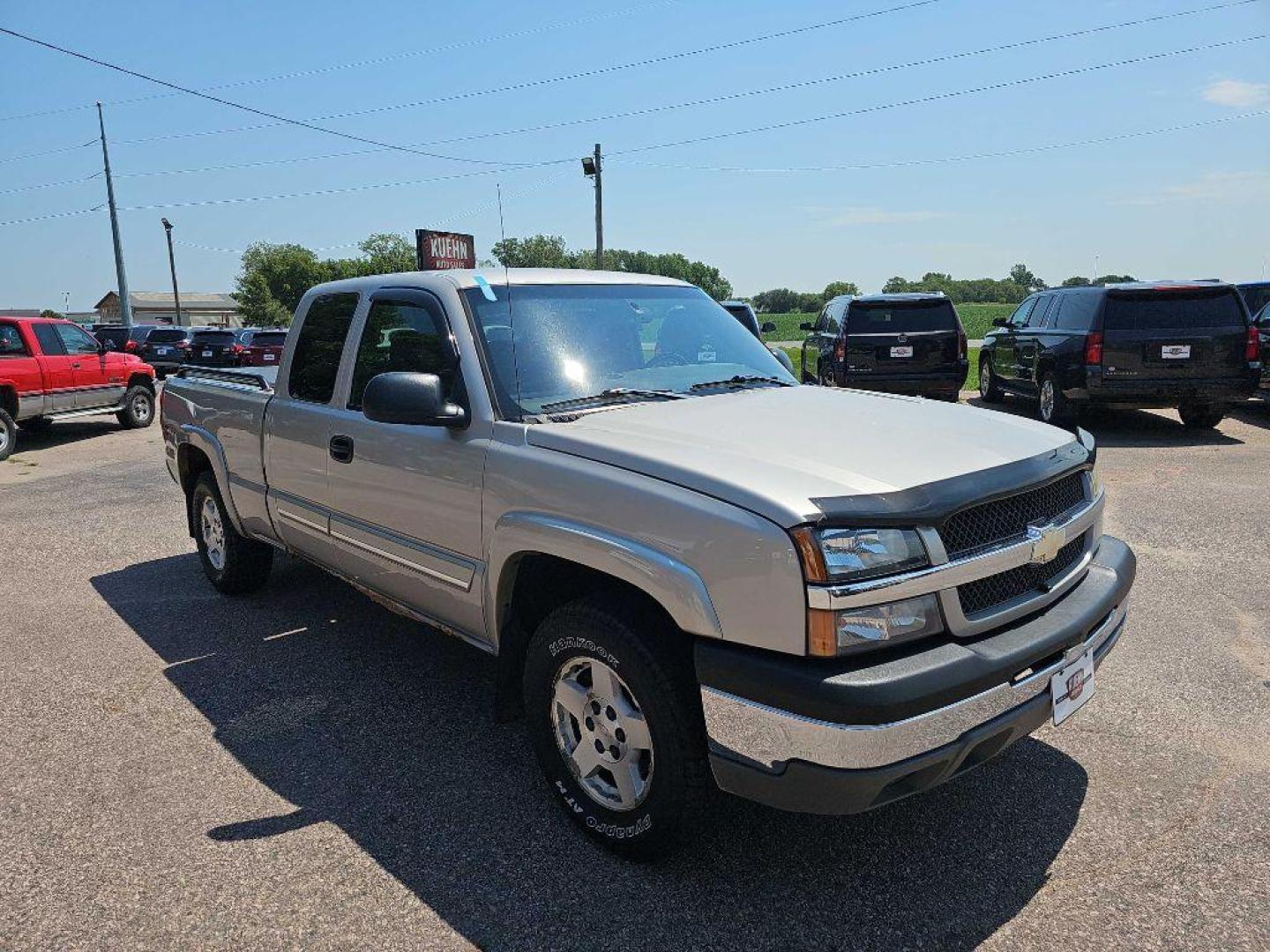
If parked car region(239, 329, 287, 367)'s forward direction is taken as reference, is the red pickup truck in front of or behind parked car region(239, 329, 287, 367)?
behind

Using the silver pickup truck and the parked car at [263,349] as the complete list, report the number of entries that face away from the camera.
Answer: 1

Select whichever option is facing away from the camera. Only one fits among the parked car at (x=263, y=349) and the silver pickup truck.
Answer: the parked car

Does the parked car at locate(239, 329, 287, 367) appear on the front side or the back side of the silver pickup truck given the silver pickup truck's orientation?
on the back side

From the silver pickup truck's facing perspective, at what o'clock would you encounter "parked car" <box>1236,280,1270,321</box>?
The parked car is roughly at 9 o'clock from the silver pickup truck.

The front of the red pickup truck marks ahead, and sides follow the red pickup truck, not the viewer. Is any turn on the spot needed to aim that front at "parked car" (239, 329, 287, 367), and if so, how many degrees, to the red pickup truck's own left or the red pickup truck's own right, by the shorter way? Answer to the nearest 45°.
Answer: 0° — it already faces it

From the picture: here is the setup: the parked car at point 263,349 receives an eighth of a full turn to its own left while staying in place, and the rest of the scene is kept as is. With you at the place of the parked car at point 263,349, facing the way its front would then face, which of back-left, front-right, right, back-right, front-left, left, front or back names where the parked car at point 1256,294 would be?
back

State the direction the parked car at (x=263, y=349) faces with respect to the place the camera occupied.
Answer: facing away from the viewer

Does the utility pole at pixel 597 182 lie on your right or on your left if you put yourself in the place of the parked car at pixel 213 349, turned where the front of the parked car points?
on your right

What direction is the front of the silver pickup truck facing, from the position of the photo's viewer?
facing the viewer and to the right of the viewer

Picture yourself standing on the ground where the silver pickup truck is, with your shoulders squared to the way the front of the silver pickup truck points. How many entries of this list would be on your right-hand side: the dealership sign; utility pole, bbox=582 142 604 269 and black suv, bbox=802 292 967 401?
0

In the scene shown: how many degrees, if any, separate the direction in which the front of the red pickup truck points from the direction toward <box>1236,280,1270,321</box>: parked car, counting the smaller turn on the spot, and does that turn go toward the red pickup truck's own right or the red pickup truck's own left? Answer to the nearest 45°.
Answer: approximately 90° to the red pickup truck's own right

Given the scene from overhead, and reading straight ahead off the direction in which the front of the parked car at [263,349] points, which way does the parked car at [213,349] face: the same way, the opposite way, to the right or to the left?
the same way

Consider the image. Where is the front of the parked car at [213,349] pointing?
away from the camera

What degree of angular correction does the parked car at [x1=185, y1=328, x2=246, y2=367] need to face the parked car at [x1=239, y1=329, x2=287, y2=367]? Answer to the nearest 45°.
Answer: approximately 135° to its right

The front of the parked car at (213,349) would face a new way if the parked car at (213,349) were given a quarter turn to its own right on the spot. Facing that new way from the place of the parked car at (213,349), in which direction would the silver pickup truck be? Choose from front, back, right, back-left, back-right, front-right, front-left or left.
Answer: right
